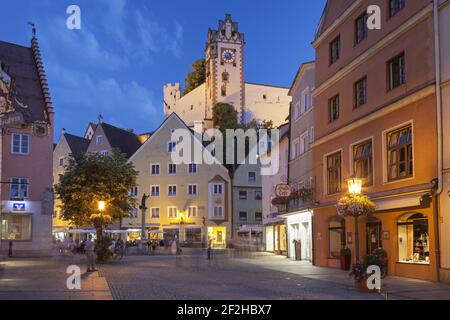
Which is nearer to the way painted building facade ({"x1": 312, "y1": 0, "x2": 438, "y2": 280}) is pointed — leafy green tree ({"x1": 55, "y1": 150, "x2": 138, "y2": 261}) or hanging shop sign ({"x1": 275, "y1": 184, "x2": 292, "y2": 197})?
the leafy green tree

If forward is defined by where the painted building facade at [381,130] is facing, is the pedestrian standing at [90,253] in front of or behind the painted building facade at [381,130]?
in front

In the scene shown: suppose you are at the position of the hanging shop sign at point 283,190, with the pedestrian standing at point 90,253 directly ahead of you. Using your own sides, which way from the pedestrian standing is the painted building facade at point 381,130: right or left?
left

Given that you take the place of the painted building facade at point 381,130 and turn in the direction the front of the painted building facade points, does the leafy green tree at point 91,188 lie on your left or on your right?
on your right

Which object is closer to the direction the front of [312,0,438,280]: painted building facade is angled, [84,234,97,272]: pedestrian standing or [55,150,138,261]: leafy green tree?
the pedestrian standing

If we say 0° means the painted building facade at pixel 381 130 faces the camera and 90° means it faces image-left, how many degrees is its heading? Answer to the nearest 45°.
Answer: approximately 45°

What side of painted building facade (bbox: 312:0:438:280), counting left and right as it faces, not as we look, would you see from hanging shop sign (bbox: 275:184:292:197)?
right
